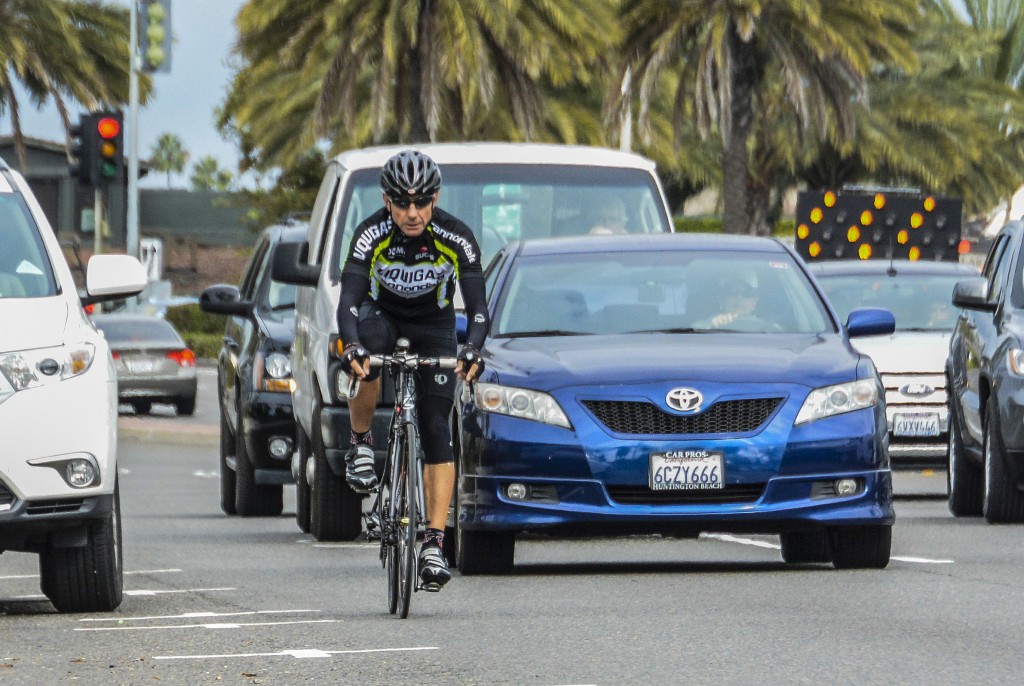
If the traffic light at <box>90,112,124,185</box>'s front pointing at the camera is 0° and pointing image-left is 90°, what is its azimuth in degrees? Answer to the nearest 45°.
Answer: approximately 0°

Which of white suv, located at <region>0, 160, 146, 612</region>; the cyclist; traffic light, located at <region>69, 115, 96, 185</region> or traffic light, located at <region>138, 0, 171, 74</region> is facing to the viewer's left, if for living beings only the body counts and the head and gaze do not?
traffic light, located at <region>69, 115, 96, 185</region>

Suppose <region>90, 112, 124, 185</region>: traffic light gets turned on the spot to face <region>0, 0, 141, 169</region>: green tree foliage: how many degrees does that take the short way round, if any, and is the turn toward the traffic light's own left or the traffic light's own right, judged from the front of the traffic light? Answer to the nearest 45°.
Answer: approximately 180°

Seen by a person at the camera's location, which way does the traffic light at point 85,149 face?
facing to the left of the viewer

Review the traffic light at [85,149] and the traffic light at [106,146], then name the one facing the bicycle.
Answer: the traffic light at [106,146]

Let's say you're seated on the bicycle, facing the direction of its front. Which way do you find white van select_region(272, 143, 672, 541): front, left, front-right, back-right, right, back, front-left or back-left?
back

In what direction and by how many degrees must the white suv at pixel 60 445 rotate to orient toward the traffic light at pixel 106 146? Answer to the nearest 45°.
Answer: approximately 180°
